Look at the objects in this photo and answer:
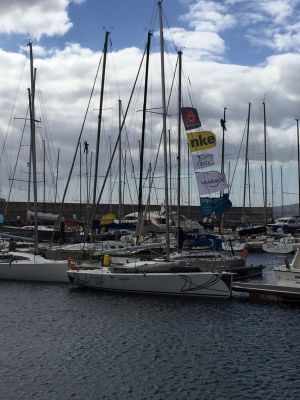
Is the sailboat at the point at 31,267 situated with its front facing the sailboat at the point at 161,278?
yes

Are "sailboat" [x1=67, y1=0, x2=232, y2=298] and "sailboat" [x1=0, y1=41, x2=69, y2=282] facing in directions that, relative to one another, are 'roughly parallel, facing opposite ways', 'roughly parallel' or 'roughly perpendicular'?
roughly parallel
